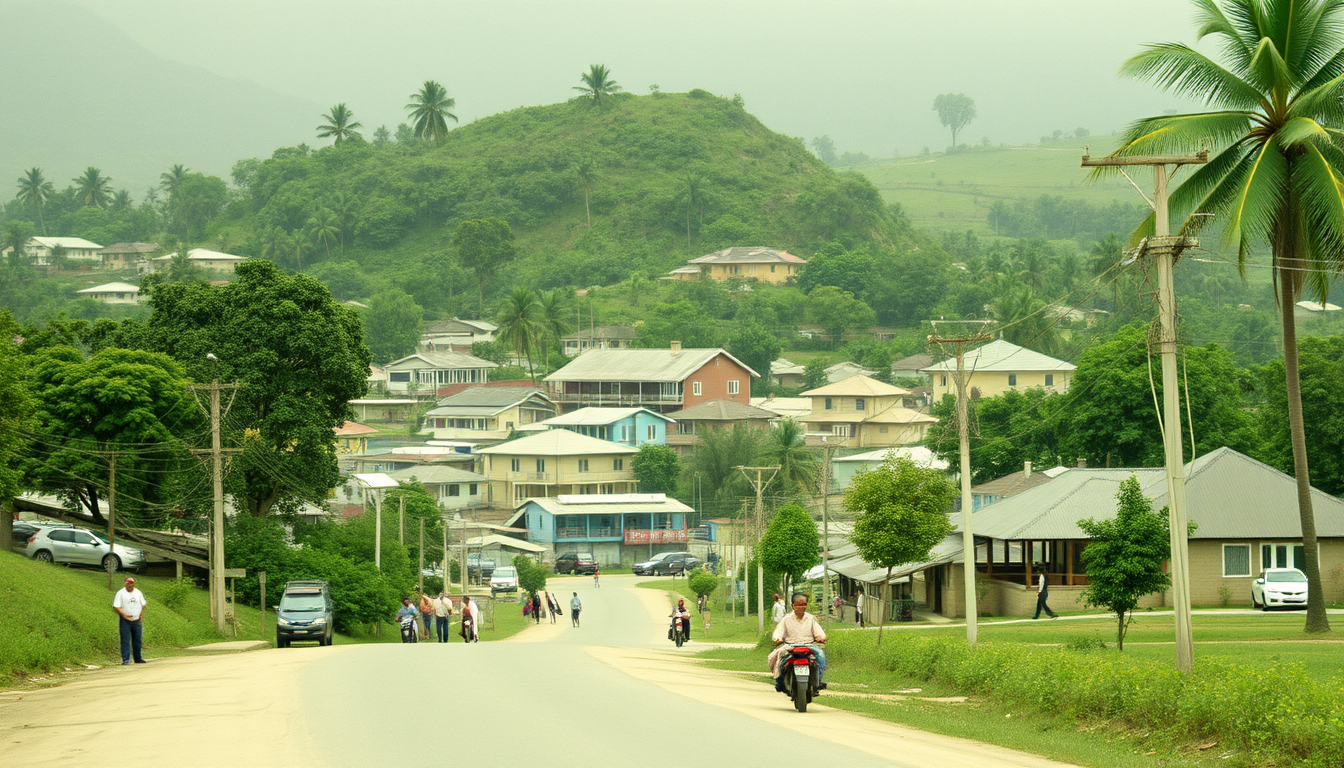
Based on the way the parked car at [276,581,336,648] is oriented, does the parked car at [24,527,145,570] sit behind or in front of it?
behind

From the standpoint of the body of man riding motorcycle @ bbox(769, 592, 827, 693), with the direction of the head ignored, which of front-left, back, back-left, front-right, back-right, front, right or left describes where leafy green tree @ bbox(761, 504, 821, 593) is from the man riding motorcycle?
back

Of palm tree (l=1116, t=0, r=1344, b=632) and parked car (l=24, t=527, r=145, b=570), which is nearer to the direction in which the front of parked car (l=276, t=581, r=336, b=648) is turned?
the palm tree
